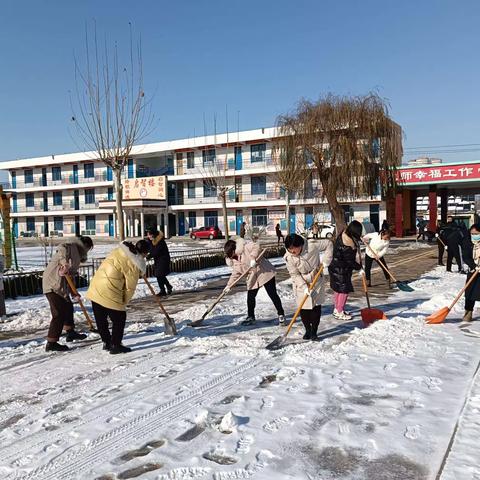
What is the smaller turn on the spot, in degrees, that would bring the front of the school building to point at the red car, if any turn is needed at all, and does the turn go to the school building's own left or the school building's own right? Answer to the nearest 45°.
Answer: approximately 45° to the school building's own left

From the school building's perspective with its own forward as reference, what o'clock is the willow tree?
The willow tree is roughly at 10 o'clock from the school building.

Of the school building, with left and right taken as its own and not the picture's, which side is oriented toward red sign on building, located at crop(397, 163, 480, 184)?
left

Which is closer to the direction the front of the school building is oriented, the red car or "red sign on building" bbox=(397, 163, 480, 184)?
the red car

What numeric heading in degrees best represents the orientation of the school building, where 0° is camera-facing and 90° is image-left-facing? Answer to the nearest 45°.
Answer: approximately 45°
